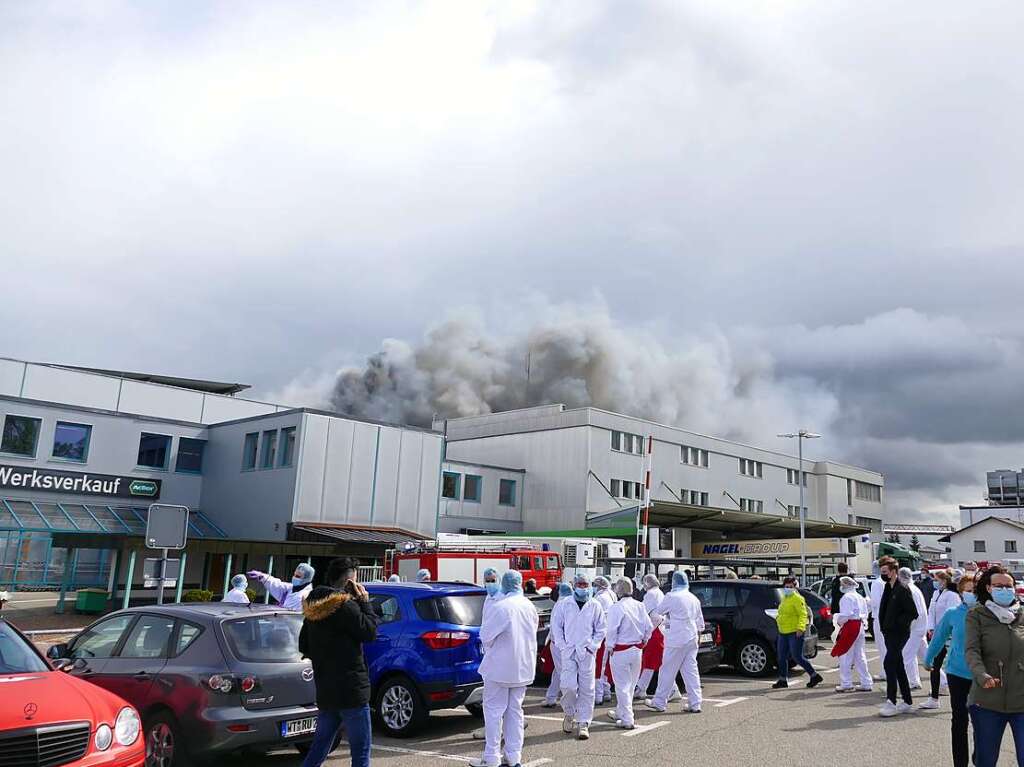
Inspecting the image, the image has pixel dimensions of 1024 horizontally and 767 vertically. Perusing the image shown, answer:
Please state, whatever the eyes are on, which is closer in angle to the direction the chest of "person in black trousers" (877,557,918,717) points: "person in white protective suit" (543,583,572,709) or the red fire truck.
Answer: the person in white protective suit

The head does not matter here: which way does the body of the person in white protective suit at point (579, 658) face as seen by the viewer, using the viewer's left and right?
facing the viewer

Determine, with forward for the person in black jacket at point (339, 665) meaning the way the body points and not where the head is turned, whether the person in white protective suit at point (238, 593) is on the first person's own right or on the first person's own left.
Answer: on the first person's own left

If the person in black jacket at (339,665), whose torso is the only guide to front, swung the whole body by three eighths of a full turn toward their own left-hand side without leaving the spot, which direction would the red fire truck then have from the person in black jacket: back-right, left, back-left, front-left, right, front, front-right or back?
right

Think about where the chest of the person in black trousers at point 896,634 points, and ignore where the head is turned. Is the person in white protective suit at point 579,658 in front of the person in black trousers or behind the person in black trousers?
in front

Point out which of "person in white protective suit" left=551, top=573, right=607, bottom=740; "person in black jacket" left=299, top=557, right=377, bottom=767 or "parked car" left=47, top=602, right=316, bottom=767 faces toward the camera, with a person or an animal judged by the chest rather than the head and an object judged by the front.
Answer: the person in white protective suit

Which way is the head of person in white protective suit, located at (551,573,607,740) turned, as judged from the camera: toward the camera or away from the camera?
toward the camera

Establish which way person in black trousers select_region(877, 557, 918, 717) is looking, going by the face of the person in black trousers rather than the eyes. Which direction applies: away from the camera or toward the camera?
toward the camera
